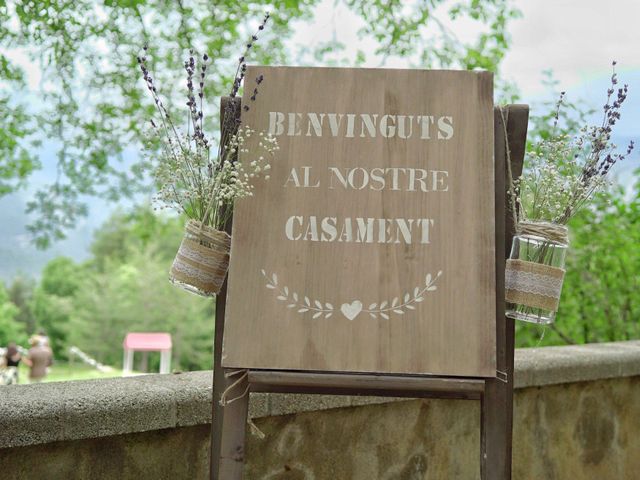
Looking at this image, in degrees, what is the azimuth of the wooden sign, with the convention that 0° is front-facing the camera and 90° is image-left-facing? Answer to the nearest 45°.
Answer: approximately 0°

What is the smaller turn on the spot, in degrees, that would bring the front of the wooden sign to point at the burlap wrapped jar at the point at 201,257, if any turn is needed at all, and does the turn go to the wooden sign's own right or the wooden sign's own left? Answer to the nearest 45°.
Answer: approximately 90° to the wooden sign's own right

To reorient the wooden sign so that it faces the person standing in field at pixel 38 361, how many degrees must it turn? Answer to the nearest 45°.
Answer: approximately 135° to its right

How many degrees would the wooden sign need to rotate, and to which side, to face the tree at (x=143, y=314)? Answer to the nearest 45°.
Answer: approximately 180°

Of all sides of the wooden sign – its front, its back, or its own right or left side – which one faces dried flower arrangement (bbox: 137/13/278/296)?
right

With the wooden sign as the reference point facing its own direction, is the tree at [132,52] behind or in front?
behind
